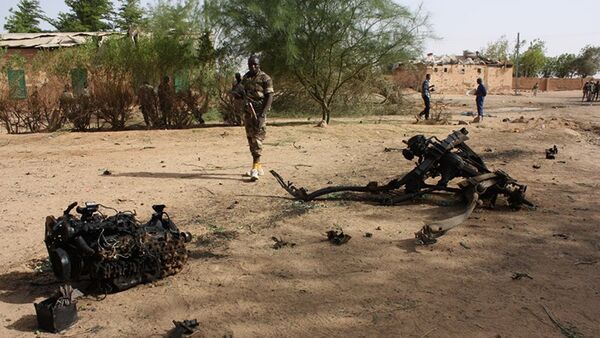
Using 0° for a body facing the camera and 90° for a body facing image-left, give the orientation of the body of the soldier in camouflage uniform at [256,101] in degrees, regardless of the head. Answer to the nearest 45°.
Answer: approximately 0°

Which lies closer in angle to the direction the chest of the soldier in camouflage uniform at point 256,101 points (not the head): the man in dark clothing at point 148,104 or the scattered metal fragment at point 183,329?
the scattered metal fragment

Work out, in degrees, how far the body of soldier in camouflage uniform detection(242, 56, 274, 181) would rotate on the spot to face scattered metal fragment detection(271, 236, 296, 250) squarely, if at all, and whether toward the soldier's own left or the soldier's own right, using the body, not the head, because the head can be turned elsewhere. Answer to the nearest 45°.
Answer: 0° — they already face it

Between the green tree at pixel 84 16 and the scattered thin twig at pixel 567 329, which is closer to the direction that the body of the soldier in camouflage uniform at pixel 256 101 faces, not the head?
the scattered thin twig

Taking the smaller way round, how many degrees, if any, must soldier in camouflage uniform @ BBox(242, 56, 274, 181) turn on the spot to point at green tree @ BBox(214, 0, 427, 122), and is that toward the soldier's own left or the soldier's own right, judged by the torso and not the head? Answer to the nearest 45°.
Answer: approximately 180°

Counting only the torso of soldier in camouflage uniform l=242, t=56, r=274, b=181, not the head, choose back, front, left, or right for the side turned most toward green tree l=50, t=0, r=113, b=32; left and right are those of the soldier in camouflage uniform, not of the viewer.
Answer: back

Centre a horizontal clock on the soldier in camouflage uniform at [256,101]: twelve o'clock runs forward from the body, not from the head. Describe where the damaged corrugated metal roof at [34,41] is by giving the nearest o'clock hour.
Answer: The damaged corrugated metal roof is roughly at 5 o'clock from the soldier in camouflage uniform.

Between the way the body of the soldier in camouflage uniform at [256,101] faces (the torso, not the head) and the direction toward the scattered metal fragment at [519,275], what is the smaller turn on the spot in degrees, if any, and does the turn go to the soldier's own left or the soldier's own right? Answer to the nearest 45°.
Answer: approximately 45° to the soldier's own left

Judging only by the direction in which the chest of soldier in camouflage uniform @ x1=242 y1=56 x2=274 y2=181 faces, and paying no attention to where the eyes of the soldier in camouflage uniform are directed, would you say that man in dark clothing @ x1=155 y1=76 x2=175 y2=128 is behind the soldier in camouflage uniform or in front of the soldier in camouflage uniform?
behind

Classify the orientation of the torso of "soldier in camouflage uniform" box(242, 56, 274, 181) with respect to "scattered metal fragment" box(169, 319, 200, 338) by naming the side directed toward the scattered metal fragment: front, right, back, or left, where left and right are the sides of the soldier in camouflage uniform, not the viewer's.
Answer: front

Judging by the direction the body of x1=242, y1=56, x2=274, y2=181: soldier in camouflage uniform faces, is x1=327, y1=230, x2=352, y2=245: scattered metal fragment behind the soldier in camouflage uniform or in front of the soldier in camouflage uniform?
in front

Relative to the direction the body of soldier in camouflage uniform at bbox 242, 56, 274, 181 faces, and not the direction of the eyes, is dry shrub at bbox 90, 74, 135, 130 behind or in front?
behind

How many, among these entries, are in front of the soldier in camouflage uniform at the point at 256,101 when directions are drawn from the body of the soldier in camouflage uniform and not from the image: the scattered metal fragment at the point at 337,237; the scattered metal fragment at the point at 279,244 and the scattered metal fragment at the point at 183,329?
3

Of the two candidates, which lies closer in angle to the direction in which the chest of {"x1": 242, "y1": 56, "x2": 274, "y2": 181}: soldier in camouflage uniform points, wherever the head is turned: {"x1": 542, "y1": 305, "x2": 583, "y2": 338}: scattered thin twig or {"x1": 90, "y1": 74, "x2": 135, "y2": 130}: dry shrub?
the scattered thin twig

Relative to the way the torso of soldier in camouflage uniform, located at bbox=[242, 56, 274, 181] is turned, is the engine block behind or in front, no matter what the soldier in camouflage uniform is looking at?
in front
